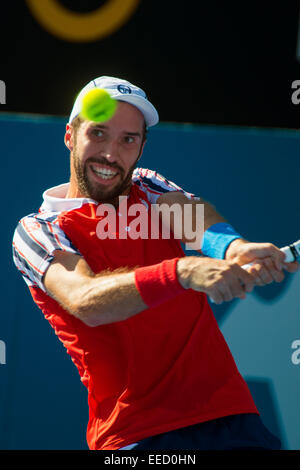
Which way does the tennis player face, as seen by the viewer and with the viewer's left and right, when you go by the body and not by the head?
facing the viewer and to the right of the viewer
